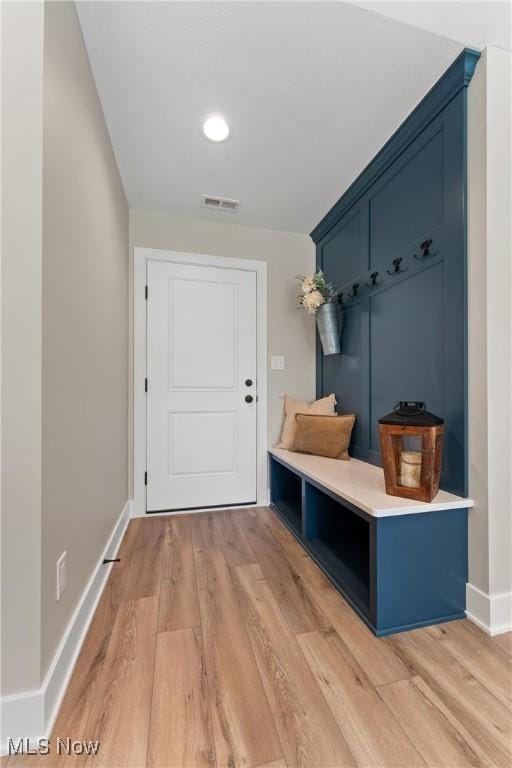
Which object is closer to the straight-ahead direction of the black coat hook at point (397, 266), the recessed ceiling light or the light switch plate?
the recessed ceiling light

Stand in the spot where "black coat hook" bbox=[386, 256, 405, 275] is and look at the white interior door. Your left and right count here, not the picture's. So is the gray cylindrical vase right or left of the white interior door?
right

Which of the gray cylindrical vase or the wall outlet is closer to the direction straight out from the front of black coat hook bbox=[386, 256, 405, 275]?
the wall outlet

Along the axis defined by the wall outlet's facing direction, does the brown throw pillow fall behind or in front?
in front

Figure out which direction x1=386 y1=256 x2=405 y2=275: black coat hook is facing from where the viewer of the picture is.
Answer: facing the viewer and to the left of the viewer

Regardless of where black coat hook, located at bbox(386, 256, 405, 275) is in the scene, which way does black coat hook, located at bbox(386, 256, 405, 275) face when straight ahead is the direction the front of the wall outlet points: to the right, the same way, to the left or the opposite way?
the opposite way

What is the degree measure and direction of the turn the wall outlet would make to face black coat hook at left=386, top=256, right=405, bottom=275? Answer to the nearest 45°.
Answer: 0° — it already faces it

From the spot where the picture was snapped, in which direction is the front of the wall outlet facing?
facing to the right of the viewer

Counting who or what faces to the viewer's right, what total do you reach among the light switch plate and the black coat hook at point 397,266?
0

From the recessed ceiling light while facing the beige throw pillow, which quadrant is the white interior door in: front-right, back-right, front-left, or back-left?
front-left

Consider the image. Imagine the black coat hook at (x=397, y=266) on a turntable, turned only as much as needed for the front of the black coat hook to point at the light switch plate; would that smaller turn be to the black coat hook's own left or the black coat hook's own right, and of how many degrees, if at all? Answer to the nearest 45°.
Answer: approximately 90° to the black coat hook's own right

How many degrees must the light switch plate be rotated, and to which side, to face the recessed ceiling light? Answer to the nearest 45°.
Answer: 0° — it already faces it

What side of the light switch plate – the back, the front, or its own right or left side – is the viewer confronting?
front
